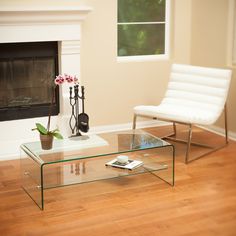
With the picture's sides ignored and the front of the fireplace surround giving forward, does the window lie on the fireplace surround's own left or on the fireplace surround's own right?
on the fireplace surround's own left

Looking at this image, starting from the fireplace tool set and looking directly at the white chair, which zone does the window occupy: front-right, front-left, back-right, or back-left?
front-left

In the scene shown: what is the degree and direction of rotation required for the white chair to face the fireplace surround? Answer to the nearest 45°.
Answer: approximately 45° to its right

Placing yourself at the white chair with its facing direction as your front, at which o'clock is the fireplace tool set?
The fireplace tool set is roughly at 1 o'clock from the white chair.

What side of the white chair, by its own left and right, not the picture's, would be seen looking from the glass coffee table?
front

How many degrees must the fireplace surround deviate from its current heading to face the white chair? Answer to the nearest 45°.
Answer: approximately 90° to its left

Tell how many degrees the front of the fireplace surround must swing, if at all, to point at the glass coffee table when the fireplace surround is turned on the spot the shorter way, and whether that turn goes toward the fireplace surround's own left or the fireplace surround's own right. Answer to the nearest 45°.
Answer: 0° — it already faces it

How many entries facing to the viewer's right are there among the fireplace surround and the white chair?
0

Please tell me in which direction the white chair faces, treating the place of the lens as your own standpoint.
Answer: facing the viewer and to the left of the viewer

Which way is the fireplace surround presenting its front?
toward the camera
